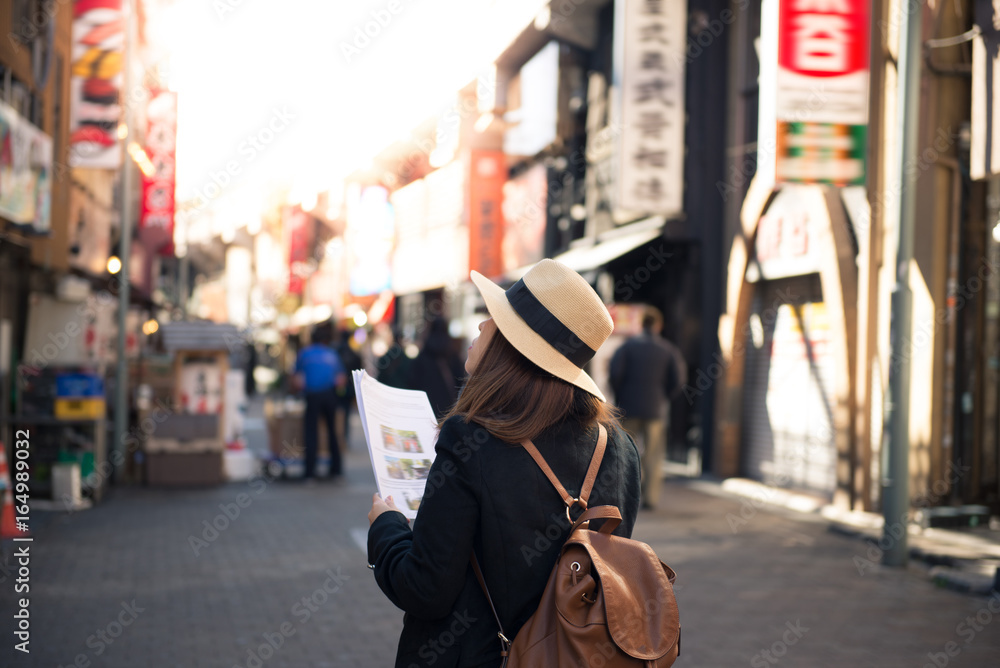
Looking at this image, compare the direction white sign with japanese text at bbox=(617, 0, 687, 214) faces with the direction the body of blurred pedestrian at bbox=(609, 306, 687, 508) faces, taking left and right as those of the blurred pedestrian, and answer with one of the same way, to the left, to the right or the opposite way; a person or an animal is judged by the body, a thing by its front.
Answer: the opposite way

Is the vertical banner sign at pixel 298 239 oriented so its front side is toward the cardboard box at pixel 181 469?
yes

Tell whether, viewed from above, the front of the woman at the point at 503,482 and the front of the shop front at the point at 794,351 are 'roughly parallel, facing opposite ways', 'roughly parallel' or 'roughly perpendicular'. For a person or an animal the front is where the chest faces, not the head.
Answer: roughly perpendicular

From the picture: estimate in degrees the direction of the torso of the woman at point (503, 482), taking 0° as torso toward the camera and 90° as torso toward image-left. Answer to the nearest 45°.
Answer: approximately 135°

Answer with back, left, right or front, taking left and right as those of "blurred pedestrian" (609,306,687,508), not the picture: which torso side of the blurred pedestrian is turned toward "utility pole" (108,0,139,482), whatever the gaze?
left

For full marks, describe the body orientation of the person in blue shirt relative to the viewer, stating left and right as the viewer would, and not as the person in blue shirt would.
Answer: facing away from the viewer
